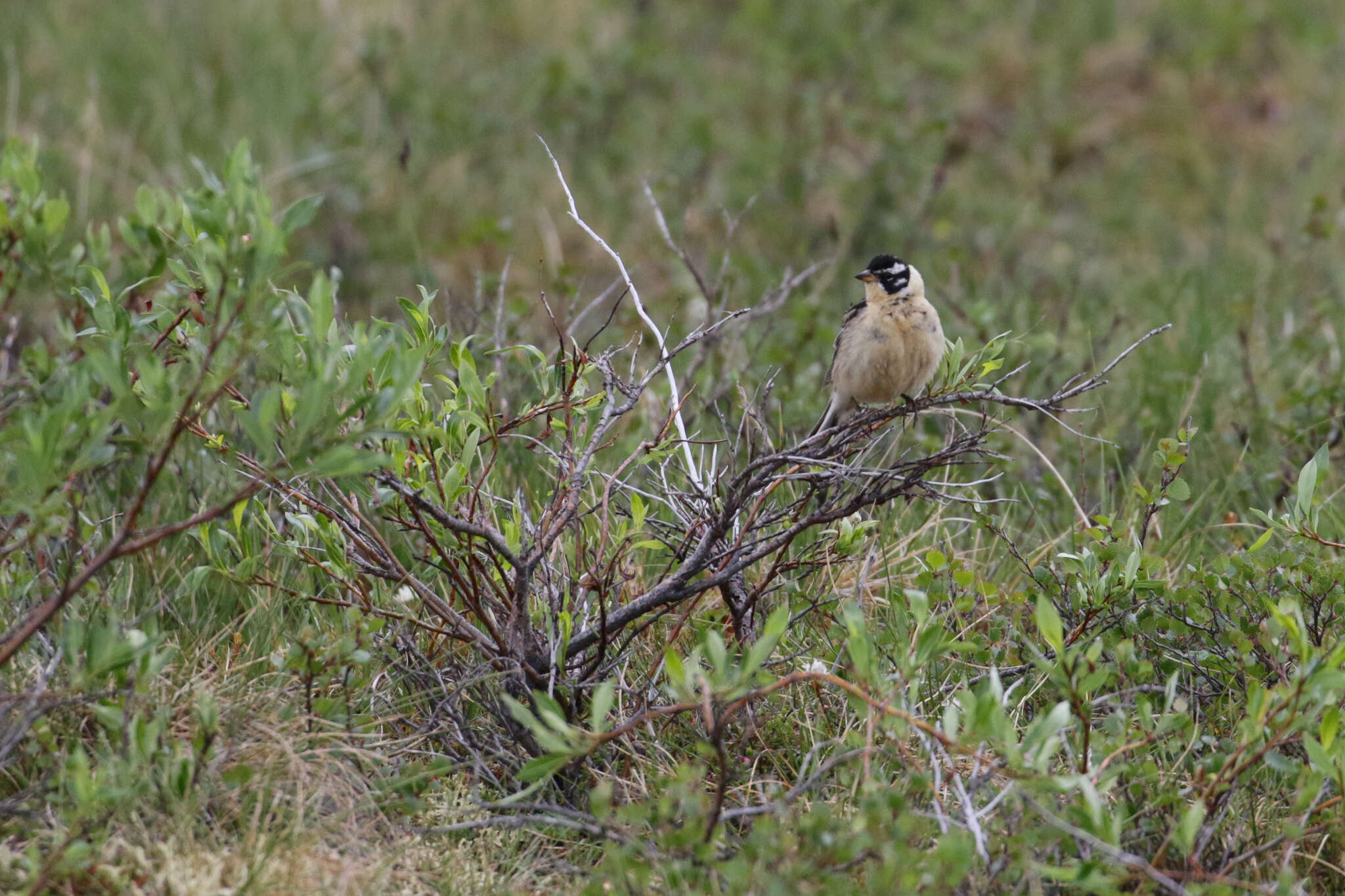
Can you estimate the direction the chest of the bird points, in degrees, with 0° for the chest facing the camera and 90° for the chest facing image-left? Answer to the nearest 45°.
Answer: approximately 315°
